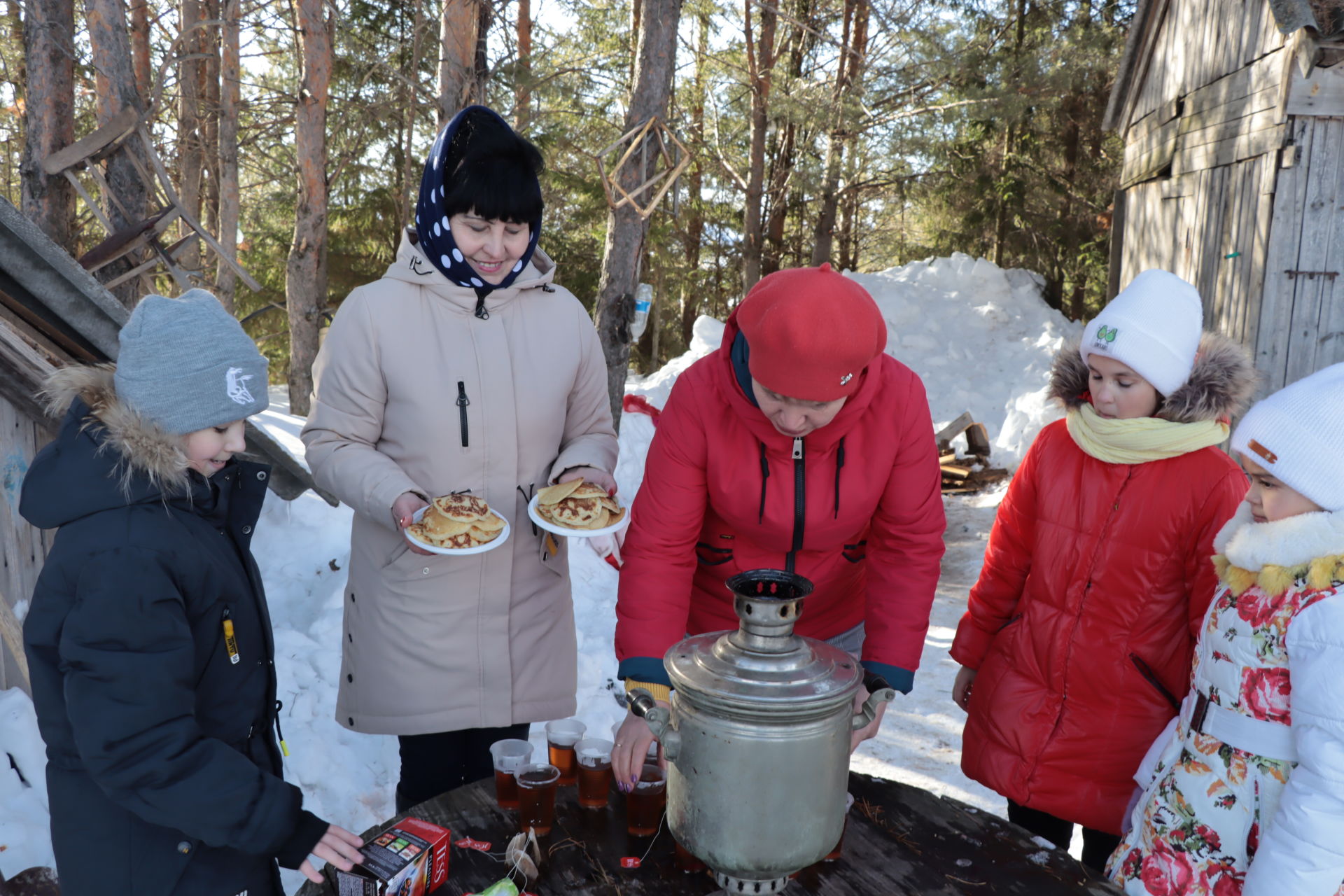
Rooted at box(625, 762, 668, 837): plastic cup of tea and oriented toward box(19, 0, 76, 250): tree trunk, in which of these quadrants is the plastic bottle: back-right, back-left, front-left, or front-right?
front-right

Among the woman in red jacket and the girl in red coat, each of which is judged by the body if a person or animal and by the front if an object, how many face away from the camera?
0

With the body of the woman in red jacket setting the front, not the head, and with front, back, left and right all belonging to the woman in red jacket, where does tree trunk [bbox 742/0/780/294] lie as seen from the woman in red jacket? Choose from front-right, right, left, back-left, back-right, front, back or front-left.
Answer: back

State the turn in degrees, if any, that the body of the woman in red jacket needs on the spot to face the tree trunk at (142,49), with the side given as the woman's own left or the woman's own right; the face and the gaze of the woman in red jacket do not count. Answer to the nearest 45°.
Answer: approximately 135° to the woman's own right

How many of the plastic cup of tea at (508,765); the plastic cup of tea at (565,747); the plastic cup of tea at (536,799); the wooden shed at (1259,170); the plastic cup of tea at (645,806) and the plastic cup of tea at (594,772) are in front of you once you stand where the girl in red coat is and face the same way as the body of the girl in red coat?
5

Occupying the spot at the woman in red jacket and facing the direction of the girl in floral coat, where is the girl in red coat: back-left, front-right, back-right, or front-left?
front-left

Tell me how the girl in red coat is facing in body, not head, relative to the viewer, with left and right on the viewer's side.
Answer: facing the viewer and to the left of the viewer

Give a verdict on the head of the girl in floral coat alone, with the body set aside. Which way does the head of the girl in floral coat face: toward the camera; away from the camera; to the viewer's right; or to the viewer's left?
to the viewer's left

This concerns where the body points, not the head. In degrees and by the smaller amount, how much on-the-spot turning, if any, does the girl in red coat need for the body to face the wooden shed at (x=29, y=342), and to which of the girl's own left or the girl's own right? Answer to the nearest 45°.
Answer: approximately 45° to the girl's own right

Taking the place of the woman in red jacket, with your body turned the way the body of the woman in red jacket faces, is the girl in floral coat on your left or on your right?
on your left

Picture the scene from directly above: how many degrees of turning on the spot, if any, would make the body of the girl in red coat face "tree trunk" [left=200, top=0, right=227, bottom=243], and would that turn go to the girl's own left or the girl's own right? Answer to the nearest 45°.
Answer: approximately 90° to the girl's own right

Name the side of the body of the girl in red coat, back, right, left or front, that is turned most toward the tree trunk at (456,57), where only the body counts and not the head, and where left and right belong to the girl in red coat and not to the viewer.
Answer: right

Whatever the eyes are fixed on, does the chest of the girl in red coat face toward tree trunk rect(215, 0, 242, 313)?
no

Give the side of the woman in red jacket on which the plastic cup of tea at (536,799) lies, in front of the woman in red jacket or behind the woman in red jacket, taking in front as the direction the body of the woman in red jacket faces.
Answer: in front

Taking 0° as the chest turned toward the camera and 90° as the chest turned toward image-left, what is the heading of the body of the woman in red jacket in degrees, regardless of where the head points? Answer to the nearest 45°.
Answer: approximately 0°

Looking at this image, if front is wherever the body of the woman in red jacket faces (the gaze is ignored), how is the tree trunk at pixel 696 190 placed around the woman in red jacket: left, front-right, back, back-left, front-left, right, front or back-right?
back

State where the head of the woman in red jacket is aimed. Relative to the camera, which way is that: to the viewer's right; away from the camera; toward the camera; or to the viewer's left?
toward the camera

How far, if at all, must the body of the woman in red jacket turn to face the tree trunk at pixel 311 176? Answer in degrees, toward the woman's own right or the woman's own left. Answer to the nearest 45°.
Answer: approximately 135° to the woman's own right

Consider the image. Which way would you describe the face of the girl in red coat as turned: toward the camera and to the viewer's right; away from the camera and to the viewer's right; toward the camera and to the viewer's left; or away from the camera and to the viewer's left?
toward the camera and to the viewer's left
